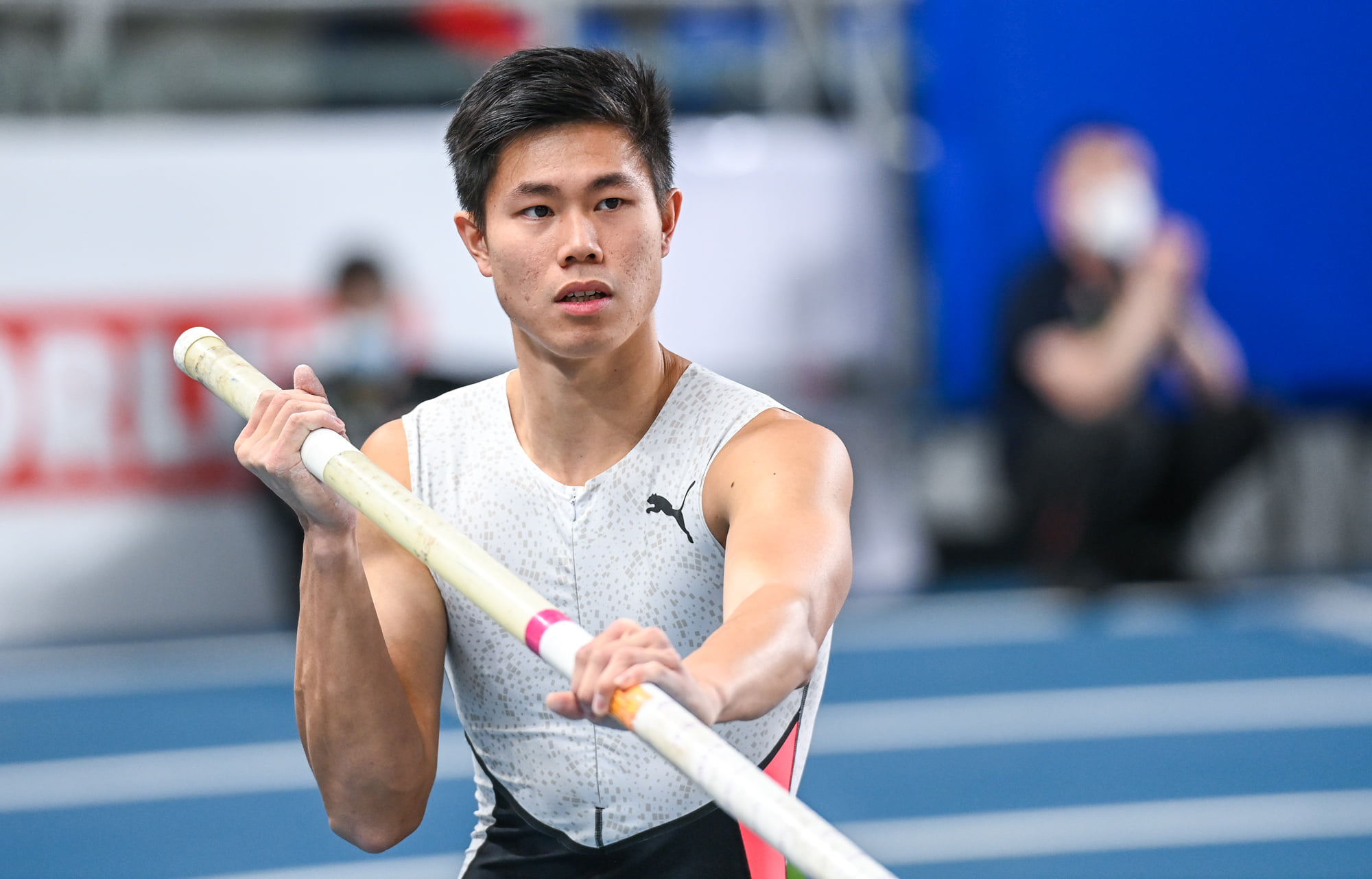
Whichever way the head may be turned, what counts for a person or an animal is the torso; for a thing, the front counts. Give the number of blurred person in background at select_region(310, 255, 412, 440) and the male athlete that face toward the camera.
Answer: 2

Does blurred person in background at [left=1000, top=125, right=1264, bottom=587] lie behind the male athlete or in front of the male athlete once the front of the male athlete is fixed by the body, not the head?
behind

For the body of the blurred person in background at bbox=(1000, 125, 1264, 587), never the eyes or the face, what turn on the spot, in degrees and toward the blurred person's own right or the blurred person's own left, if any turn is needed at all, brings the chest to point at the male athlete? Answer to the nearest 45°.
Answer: approximately 45° to the blurred person's own right

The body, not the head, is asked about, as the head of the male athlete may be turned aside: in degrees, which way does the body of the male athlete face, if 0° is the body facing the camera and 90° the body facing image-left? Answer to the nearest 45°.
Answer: approximately 0°

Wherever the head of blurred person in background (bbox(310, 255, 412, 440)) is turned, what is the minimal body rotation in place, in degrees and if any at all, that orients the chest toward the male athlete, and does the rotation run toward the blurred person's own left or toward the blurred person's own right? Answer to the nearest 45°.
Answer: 0° — they already face them

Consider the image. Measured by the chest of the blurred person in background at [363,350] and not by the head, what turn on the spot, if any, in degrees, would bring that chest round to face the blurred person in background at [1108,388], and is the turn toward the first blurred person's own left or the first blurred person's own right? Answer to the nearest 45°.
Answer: approximately 90° to the first blurred person's own left
